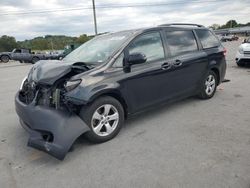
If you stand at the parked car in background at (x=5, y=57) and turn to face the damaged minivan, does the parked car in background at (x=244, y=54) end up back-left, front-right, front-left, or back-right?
front-left

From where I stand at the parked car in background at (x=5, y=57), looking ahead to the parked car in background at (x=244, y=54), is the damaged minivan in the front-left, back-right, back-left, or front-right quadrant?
front-right

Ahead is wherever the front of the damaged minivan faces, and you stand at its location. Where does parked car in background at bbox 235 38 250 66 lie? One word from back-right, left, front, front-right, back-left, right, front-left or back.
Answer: back

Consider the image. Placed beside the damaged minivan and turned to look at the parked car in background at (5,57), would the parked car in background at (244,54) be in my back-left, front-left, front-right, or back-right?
front-right

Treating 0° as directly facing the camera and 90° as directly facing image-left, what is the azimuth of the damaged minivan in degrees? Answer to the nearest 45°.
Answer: approximately 45°
